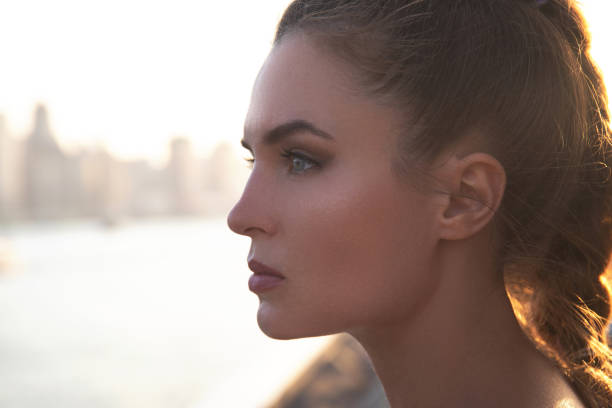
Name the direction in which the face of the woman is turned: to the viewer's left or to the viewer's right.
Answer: to the viewer's left

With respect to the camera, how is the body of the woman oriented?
to the viewer's left
